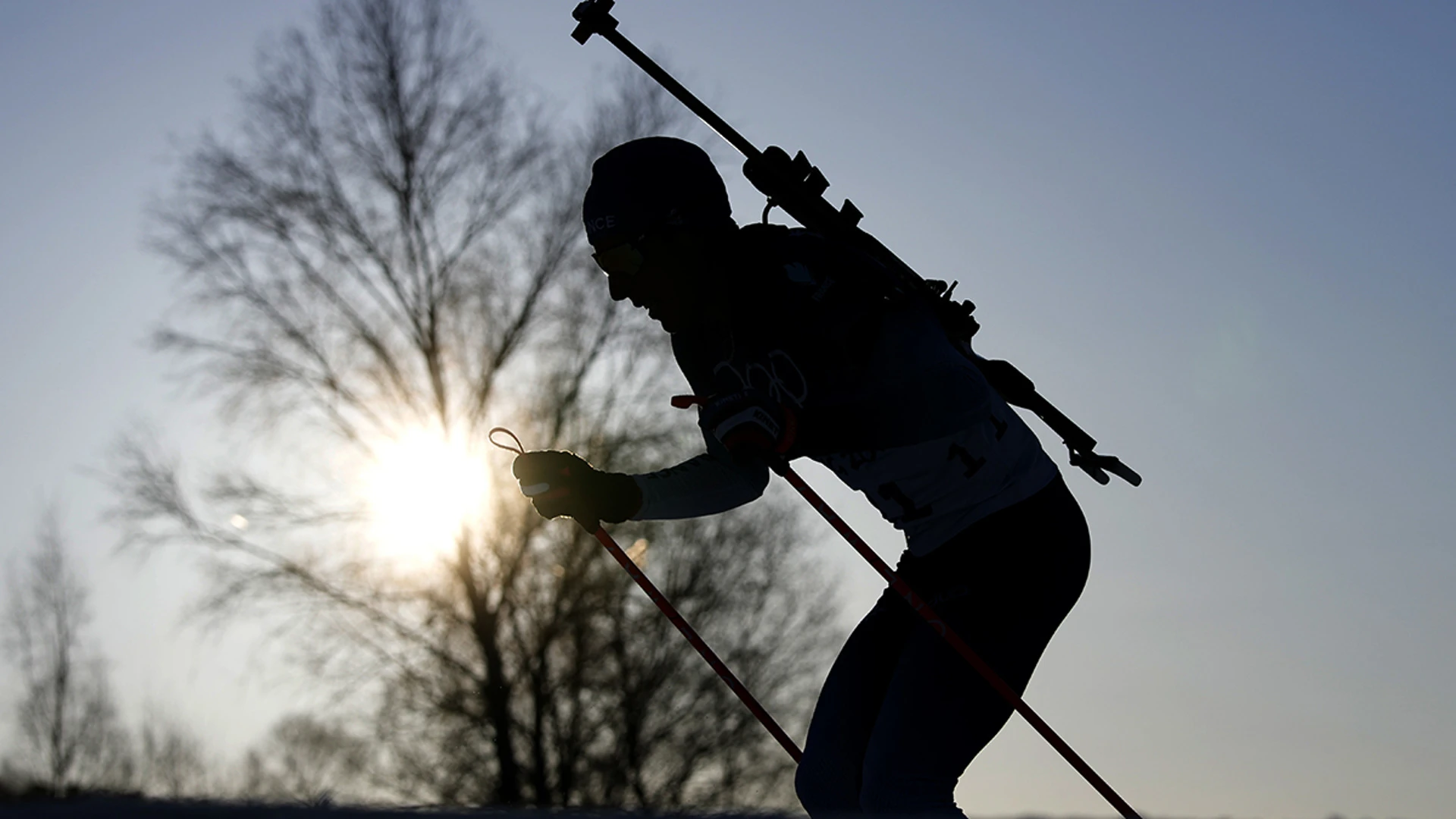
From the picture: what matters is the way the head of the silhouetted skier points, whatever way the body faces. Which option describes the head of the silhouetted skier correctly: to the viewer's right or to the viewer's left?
to the viewer's left

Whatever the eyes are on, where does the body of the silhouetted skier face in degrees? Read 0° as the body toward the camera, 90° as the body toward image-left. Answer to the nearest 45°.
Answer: approximately 90°
